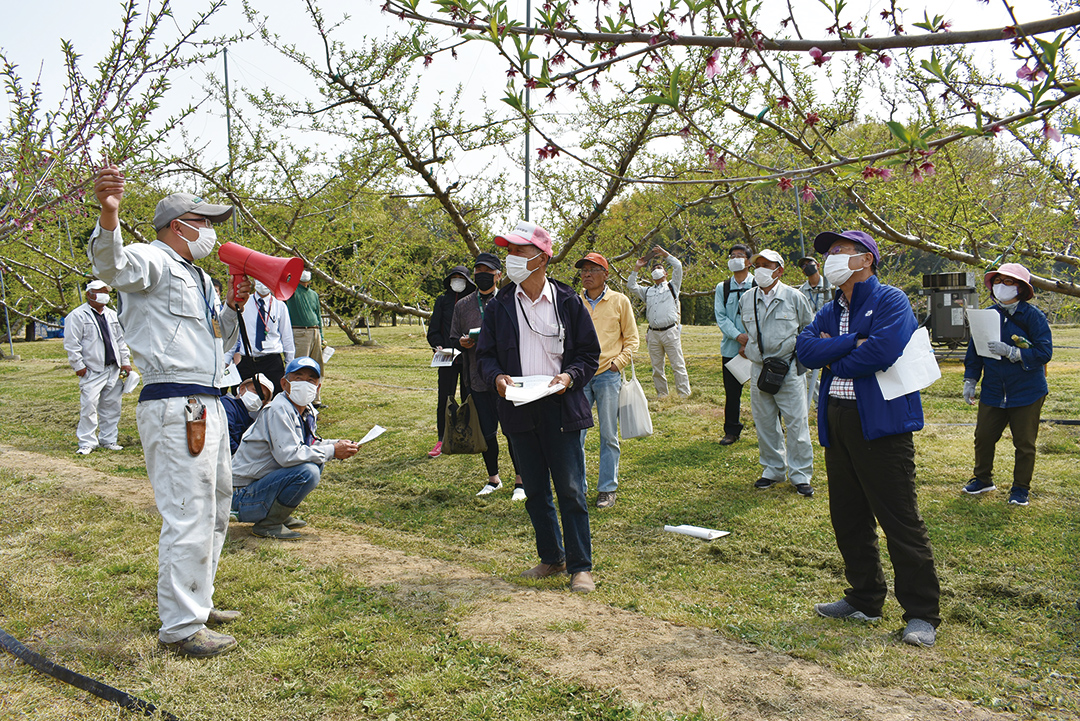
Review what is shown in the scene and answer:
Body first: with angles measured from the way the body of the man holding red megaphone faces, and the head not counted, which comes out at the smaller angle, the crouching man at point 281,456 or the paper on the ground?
the paper on the ground

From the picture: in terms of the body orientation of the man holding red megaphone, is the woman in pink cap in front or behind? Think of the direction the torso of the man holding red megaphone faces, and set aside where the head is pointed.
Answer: in front

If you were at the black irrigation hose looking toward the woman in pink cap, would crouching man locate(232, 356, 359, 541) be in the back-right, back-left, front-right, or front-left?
front-left

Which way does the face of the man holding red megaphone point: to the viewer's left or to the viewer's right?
to the viewer's right

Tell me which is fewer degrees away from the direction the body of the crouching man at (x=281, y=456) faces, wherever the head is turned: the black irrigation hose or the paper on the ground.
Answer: the paper on the ground

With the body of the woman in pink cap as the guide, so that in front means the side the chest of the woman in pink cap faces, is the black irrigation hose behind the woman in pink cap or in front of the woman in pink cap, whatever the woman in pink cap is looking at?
in front

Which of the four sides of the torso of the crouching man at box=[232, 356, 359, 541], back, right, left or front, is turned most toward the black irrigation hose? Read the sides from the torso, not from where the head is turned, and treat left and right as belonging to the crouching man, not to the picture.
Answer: right

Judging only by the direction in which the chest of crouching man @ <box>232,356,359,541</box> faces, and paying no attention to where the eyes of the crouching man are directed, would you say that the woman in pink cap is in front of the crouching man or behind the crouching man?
in front

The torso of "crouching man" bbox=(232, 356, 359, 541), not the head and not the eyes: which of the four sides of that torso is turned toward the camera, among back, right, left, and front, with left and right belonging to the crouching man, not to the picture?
right

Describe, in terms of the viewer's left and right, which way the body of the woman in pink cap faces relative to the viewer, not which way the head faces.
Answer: facing the viewer and to the left of the viewer

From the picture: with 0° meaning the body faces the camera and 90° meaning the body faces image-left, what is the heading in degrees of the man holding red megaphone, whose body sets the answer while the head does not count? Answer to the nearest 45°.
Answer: approximately 270°
